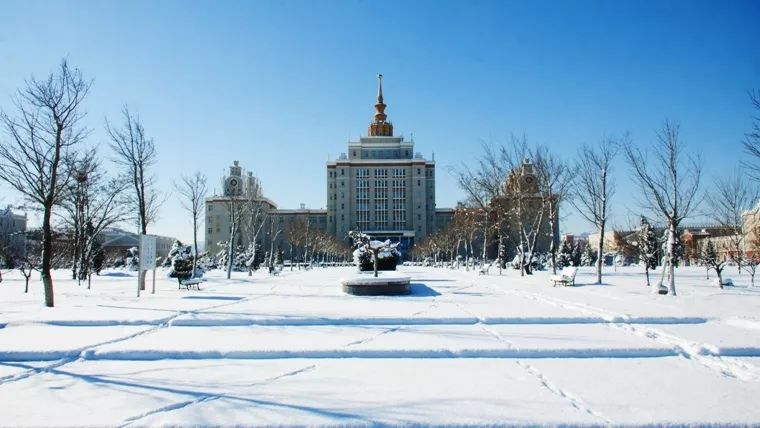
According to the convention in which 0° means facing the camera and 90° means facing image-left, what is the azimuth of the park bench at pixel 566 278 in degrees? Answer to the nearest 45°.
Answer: approximately 45°

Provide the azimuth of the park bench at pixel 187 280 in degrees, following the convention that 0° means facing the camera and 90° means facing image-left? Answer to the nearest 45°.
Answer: approximately 315°

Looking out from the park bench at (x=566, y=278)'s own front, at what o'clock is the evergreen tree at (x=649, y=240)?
The evergreen tree is roughly at 5 o'clock from the park bench.

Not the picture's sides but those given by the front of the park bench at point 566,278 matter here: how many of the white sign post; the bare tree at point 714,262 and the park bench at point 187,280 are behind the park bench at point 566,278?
1

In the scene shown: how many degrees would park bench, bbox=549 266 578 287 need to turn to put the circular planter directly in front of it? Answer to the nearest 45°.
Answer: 0° — it already faces it

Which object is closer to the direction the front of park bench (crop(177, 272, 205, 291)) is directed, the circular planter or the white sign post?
the circular planter

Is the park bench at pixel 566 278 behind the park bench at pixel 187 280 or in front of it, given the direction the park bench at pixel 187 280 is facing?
in front
